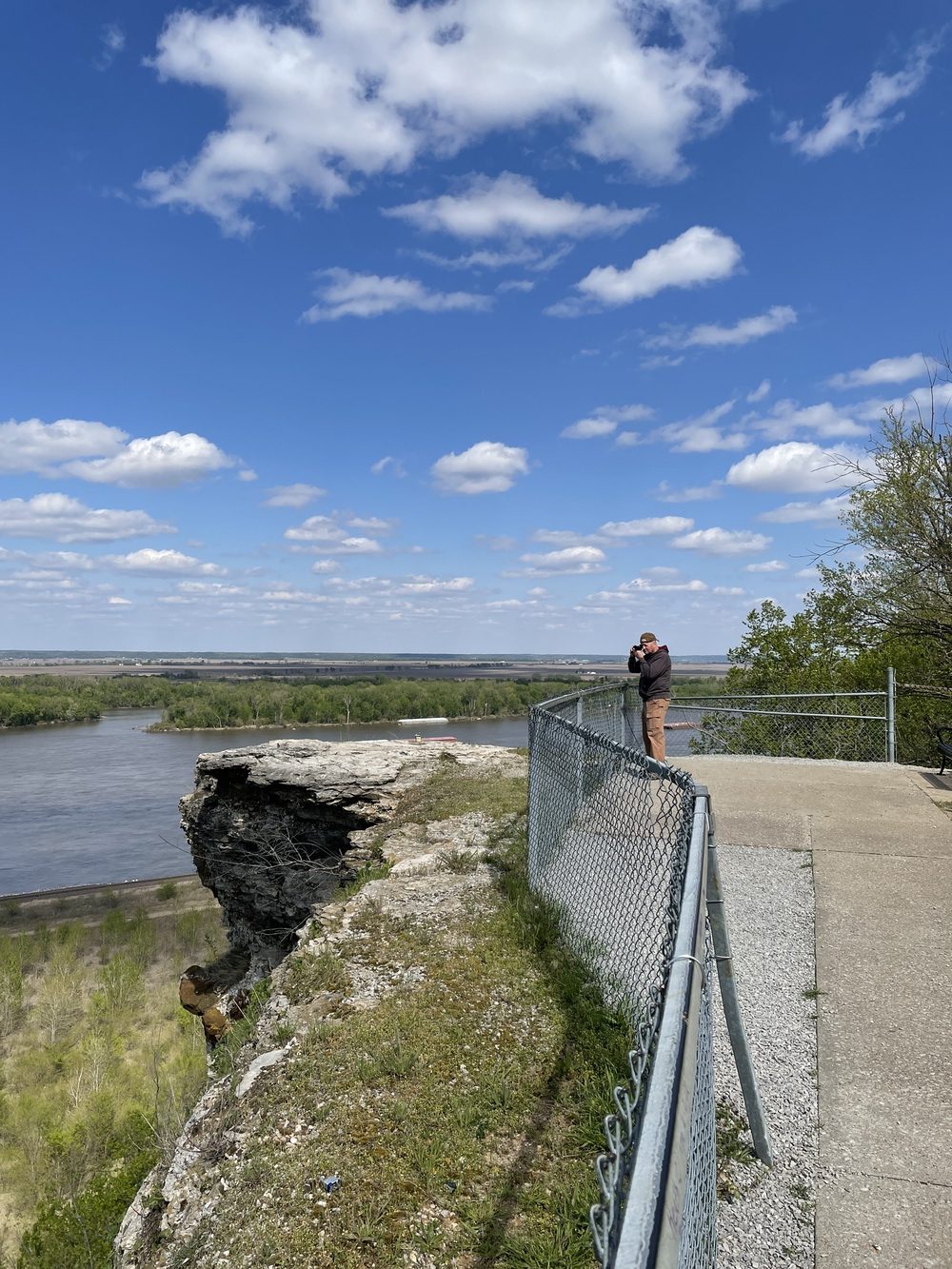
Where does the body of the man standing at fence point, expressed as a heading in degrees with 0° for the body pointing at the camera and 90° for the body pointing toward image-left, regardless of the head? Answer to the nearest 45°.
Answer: approximately 90°

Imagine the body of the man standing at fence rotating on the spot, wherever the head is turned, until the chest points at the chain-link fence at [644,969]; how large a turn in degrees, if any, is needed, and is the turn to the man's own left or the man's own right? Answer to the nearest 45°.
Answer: approximately 90° to the man's own left
